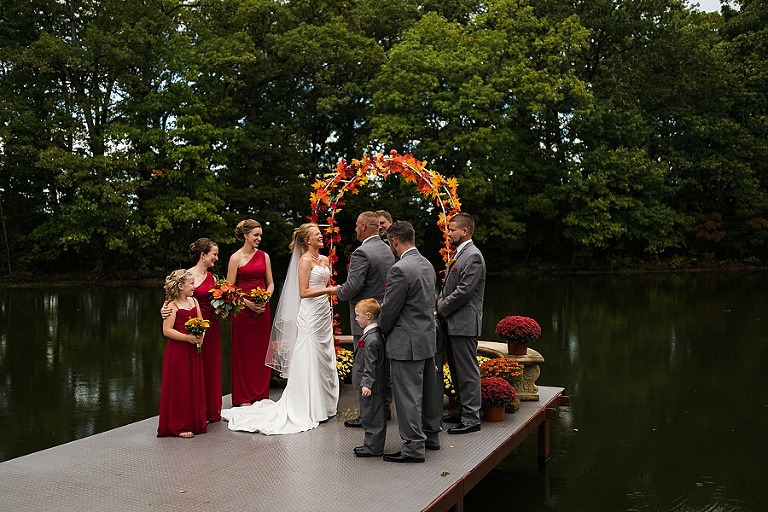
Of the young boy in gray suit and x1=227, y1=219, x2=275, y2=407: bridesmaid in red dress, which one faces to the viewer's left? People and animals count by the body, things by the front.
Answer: the young boy in gray suit

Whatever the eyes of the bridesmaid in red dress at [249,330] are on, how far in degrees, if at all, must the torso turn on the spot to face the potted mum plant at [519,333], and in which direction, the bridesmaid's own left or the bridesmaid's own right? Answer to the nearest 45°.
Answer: approximately 45° to the bridesmaid's own left

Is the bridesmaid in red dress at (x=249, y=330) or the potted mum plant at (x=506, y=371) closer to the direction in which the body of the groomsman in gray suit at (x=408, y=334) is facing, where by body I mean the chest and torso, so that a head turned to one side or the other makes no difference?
the bridesmaid in red dress

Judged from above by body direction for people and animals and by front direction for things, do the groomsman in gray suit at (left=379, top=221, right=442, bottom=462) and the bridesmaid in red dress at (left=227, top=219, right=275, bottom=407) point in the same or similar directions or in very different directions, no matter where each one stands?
very different directions

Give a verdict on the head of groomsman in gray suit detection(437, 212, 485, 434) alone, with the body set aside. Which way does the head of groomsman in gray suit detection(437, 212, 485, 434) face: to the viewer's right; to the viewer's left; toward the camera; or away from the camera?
to the viewer's left

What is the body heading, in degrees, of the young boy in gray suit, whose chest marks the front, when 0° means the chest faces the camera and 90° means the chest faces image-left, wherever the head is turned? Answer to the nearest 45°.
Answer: approximately 90°

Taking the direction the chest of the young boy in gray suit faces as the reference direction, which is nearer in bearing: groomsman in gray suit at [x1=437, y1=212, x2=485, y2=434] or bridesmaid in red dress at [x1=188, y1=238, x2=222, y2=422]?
the bridesmaid in red dress

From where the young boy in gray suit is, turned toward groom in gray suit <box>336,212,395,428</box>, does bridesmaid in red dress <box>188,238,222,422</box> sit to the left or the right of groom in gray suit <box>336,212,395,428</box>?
left

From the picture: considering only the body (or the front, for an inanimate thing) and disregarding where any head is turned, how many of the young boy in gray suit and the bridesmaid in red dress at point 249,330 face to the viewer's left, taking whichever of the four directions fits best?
1

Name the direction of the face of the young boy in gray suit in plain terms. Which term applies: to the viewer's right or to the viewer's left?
to the viewer's left

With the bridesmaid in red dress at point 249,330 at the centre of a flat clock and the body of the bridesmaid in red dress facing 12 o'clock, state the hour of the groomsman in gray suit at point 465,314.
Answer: The groomsman in gray suit is roughly at 12 o'clock from the bridesmaid in red dress.

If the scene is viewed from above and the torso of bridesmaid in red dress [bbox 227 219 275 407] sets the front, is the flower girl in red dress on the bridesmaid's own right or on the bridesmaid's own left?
on the bridesmaid's own right

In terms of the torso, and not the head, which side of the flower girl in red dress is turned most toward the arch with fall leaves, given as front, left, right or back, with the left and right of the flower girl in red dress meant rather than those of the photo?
left
